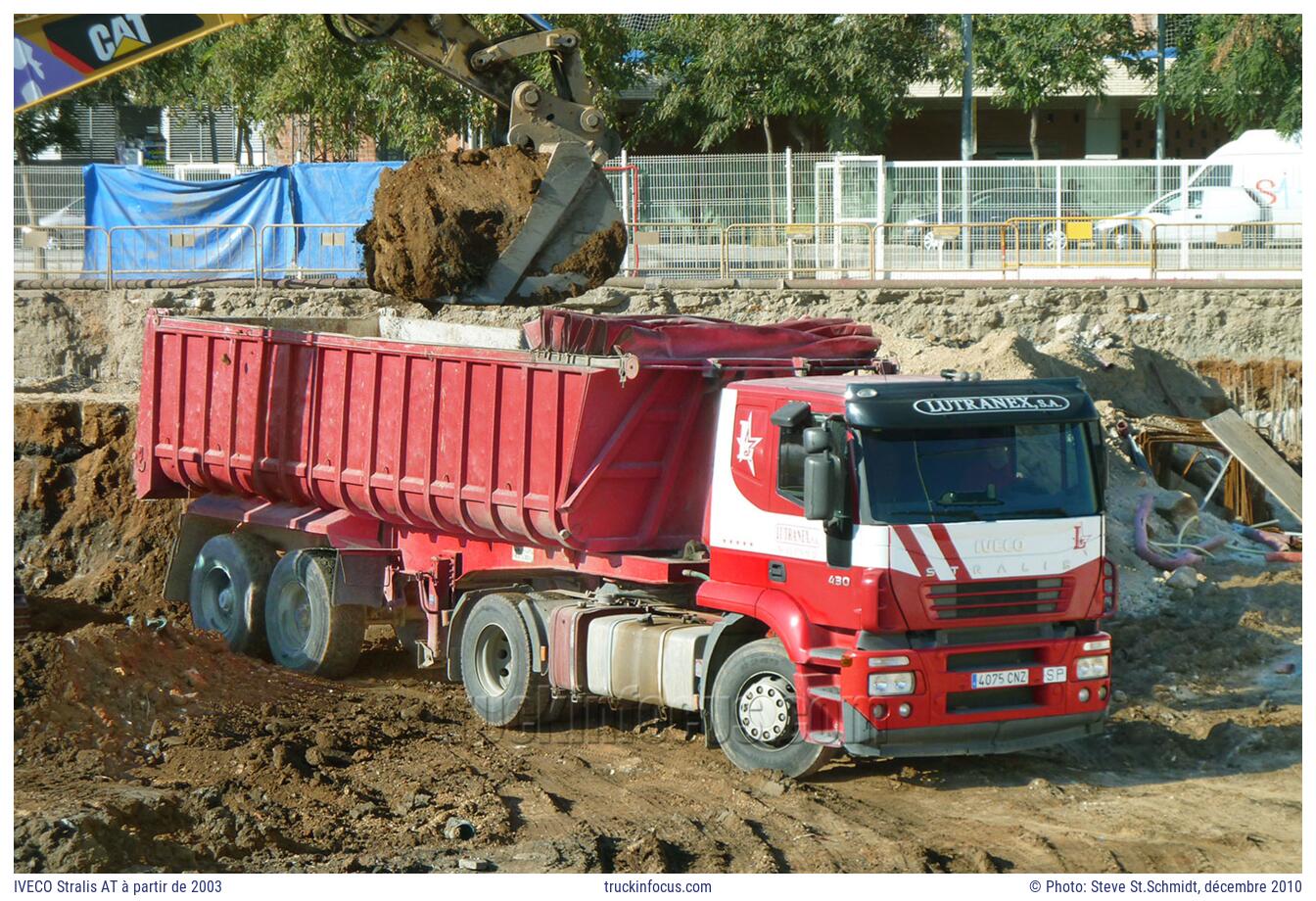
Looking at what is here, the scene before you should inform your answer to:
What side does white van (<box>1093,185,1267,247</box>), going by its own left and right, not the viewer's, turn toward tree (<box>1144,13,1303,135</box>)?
right

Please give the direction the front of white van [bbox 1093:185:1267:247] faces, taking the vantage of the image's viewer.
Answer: facing to the left of the viewer

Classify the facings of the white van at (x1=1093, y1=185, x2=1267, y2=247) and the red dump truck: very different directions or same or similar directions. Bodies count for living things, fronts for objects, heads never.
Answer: very different directions

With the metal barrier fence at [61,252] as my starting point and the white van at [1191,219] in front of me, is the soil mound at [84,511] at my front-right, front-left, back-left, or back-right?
front-right

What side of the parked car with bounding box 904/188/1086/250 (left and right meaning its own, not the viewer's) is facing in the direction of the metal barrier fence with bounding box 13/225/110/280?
front

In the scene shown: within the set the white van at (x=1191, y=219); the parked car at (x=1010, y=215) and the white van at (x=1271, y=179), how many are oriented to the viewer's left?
3

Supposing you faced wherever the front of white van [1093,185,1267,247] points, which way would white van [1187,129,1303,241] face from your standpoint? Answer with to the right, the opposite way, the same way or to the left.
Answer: the same way

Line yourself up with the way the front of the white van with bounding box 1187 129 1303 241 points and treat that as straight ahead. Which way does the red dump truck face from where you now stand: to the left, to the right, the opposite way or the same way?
the opposite way

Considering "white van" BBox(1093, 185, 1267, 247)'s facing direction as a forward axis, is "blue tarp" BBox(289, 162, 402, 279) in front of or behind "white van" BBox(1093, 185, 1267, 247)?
in front

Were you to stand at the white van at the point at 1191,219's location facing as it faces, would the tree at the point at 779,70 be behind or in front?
in front

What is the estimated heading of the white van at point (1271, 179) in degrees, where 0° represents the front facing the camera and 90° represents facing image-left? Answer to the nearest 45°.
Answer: approximately 90°

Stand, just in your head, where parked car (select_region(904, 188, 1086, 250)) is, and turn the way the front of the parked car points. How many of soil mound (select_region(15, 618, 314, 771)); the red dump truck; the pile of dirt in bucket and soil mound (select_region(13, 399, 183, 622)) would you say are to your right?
0

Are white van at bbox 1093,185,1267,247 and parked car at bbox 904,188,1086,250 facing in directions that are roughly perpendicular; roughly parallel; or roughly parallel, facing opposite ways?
roughly parallel

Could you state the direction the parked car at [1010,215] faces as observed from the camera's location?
facing to the left of the viewer

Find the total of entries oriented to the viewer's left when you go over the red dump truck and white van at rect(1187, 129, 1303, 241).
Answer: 1
